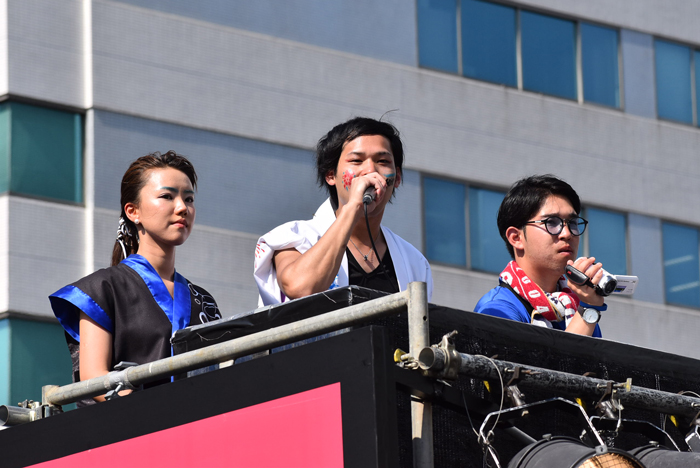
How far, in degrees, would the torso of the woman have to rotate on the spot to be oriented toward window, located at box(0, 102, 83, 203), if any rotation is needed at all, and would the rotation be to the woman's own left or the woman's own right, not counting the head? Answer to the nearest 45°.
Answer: approximately 135° to the woman's own left

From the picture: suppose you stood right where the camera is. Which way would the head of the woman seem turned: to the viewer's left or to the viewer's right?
to the viewer's right

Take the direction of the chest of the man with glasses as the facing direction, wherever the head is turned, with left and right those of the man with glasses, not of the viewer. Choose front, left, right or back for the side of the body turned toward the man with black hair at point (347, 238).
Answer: right

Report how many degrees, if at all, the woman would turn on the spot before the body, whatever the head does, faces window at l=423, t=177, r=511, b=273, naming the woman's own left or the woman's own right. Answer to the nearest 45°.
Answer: approximately 135° to the woman's own left

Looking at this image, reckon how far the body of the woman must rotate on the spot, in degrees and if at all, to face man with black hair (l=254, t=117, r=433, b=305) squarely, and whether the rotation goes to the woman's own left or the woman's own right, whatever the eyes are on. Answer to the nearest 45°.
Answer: approximately 45° to the woman's own left

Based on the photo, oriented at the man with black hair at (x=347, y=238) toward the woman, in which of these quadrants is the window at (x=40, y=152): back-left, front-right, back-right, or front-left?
front-right

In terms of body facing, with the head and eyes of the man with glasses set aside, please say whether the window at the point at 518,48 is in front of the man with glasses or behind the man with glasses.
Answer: behind

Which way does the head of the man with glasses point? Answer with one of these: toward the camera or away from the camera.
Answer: toward the camera

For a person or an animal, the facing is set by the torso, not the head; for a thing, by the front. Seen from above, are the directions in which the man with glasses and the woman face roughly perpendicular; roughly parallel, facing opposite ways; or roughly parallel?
roughly parallel

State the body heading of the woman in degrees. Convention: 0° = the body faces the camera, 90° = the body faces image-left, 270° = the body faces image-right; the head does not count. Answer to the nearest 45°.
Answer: approximately 315°

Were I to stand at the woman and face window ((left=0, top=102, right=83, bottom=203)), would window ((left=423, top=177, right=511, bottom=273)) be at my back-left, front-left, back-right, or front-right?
front-right
